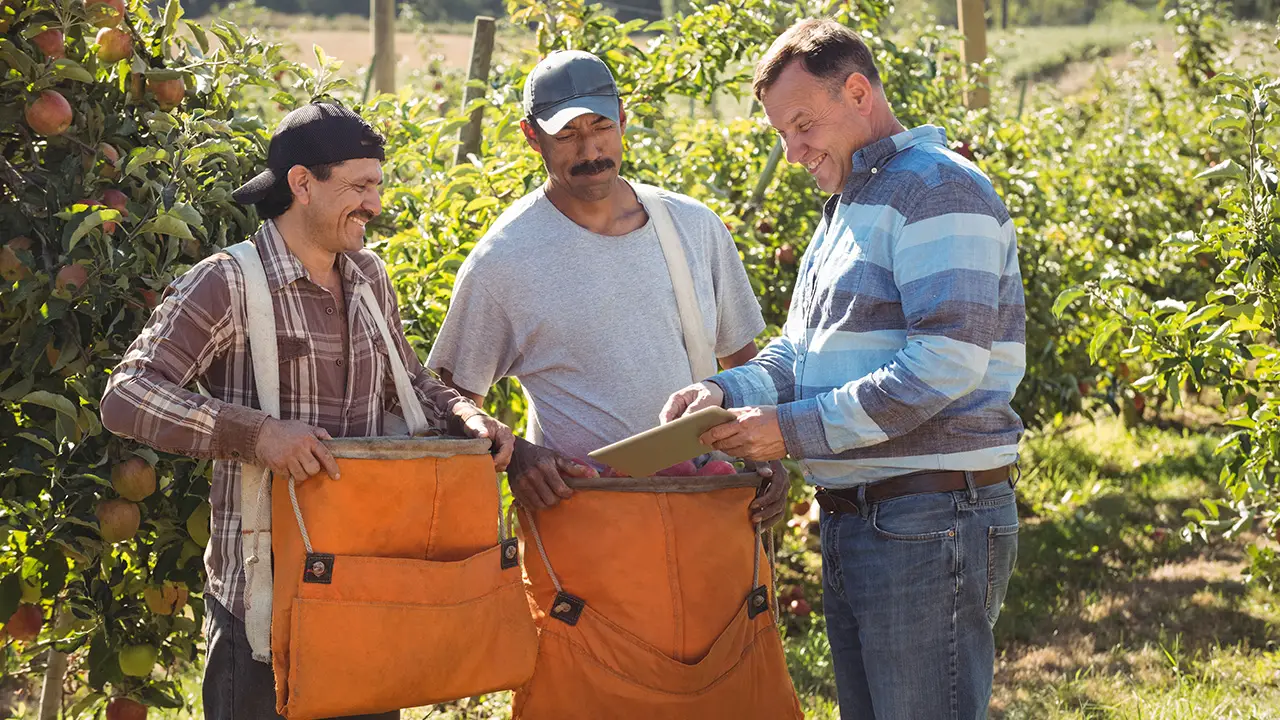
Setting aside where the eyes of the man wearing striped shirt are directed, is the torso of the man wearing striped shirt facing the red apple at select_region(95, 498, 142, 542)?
yes

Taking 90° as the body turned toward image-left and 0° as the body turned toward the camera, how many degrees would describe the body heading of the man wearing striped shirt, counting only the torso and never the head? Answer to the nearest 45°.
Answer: approximately 90°

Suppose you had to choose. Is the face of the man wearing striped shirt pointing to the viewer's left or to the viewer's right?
to the viewer's left

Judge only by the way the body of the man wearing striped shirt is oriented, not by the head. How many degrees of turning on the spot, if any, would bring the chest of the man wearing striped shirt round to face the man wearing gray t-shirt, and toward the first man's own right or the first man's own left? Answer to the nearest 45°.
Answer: approximately 45° to the first man's own right

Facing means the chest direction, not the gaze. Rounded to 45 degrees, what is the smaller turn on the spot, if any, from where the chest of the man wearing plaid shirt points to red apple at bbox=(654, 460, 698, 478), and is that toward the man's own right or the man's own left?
approximately 45° to the man's own left

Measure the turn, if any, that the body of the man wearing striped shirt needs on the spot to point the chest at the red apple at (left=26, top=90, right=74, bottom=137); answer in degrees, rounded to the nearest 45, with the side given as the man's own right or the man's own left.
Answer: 0° — they already face it

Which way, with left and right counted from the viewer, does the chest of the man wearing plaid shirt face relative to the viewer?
facing the viewer and to the right of the viewer

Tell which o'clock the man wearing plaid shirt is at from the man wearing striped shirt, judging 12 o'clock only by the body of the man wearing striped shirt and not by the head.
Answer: The man wearing plaid shirt is roughly at 12 o'clock from the man wearing striped shirt.

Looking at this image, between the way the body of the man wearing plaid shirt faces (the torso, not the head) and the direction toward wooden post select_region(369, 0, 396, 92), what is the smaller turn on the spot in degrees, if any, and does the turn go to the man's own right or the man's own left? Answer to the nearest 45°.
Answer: approximately 135° to the man's own left

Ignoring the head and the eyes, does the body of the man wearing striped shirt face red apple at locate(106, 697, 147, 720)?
yes

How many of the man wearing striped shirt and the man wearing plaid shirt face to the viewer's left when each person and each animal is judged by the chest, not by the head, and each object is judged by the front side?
1

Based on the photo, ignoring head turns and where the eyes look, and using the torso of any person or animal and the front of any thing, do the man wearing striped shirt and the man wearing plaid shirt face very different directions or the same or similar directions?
very different directions
